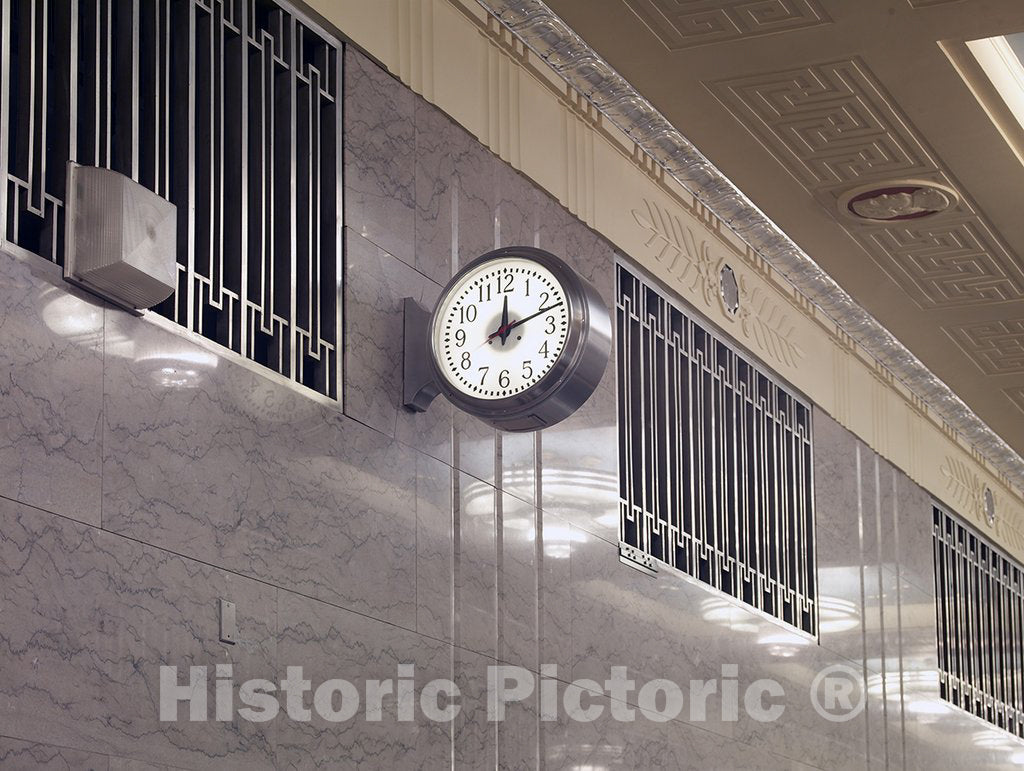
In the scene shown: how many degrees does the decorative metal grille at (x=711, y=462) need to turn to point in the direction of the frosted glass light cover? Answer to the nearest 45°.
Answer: approximately 45° to its right

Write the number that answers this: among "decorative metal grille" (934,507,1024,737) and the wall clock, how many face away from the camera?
0

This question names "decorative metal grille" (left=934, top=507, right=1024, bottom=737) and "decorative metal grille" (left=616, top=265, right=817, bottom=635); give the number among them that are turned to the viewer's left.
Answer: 0

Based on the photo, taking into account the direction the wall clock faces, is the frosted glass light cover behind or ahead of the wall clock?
ahead

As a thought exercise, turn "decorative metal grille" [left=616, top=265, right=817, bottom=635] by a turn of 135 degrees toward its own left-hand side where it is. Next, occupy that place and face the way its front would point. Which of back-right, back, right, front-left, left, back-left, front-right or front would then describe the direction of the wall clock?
back

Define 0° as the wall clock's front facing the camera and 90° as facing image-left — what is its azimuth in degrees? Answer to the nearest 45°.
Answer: approximately 45°

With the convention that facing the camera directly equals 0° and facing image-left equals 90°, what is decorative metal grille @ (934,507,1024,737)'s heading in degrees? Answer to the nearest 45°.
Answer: approximately 315°

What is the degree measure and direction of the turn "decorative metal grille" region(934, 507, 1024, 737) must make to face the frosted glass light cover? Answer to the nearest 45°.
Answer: approximately 45° to its right

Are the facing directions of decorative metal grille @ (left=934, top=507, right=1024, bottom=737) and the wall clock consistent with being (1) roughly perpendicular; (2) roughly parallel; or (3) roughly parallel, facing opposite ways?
roughly perpendicular

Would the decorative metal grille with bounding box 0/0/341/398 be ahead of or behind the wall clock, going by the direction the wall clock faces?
ahead

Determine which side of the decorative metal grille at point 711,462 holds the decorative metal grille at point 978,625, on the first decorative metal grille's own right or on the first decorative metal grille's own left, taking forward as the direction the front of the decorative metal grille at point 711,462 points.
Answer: on the first decorative metal grille's own left

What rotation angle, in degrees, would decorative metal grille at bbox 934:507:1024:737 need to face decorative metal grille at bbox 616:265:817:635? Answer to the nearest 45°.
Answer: approximately 45° to its right

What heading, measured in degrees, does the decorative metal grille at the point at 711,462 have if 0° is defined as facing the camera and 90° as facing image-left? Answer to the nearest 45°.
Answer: approximately 315°
